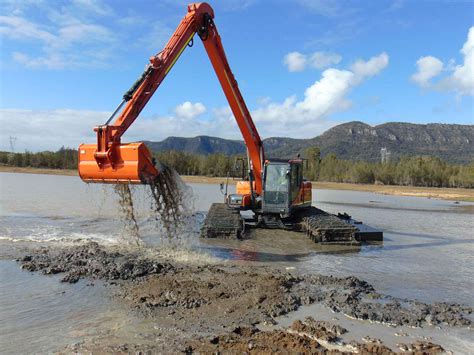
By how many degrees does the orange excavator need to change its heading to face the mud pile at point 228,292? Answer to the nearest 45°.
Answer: approximately 45° to its left

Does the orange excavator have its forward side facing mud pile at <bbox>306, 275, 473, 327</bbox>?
no

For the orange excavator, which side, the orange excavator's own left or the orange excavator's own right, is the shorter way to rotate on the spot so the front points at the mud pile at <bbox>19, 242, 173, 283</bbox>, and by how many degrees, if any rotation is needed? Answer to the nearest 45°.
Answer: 0° — it already faces it

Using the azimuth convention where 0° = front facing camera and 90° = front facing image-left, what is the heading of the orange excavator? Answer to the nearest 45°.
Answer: approximately 45°
